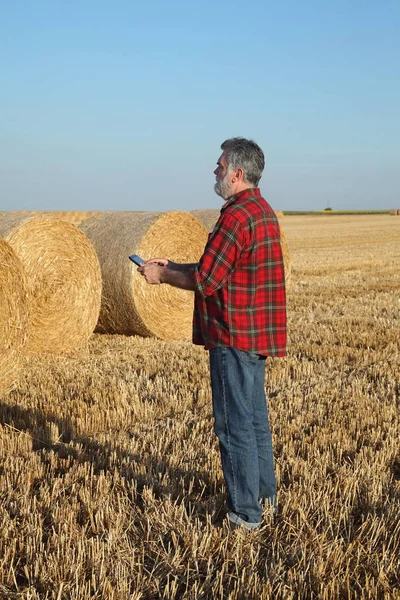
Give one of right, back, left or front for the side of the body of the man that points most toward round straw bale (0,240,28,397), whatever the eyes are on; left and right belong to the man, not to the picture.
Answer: front

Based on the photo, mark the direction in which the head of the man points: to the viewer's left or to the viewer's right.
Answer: to the viewer's left

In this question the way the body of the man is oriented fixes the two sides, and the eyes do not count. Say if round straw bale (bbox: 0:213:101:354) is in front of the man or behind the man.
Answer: in front

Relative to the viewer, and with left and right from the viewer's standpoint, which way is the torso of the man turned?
facing away from the viewer and to the left of the viewer

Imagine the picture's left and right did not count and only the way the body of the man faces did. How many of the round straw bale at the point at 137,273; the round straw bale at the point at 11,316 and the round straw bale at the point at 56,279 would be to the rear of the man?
0

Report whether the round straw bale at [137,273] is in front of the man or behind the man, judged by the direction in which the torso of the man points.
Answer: in front
